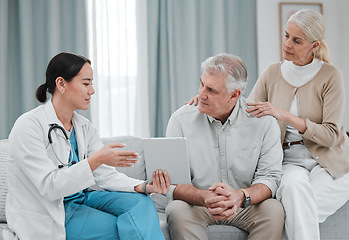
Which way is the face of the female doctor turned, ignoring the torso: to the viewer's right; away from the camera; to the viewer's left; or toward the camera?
to the viewer's right

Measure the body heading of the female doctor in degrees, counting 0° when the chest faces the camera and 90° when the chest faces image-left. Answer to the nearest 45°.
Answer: approximately 315°

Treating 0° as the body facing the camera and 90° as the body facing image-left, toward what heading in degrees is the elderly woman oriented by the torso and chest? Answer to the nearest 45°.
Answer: approximately 45°

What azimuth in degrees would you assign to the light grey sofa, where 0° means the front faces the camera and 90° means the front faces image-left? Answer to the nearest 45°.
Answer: approximately 0°
